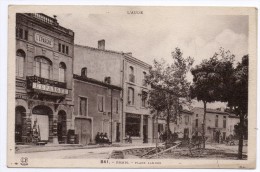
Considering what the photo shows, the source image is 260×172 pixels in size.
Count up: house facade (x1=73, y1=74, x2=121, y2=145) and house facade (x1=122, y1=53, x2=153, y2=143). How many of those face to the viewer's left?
0

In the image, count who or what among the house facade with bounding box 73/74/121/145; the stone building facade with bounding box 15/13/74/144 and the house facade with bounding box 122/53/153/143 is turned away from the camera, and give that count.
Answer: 0

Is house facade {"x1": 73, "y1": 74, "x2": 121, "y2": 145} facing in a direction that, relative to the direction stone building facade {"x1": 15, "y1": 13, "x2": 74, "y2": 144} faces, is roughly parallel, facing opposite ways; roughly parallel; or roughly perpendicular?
roughly parallel

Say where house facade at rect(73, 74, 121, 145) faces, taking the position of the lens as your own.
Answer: facing the viewer and to the right of the viewer

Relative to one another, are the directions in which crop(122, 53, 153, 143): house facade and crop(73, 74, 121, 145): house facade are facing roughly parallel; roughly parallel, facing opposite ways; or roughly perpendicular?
roughly parallel

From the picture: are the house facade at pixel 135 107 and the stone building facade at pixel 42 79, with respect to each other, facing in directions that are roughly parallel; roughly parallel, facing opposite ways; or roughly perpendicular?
roughly parallel

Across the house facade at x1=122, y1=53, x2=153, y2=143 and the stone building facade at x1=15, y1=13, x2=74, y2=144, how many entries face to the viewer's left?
0

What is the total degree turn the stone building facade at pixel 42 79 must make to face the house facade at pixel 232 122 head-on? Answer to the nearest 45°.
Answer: approximately 45° to its left
